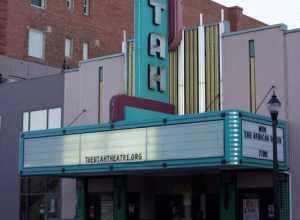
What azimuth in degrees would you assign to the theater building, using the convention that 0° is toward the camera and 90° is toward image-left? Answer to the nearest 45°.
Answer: approximately 45°
